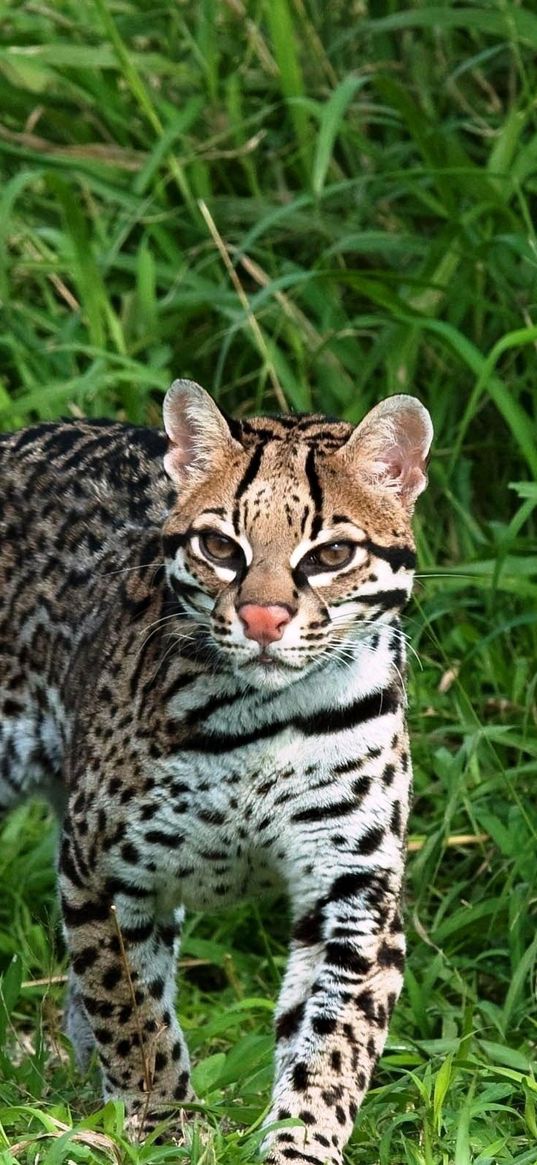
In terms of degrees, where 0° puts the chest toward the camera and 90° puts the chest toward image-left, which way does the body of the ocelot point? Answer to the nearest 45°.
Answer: approximately 315°
